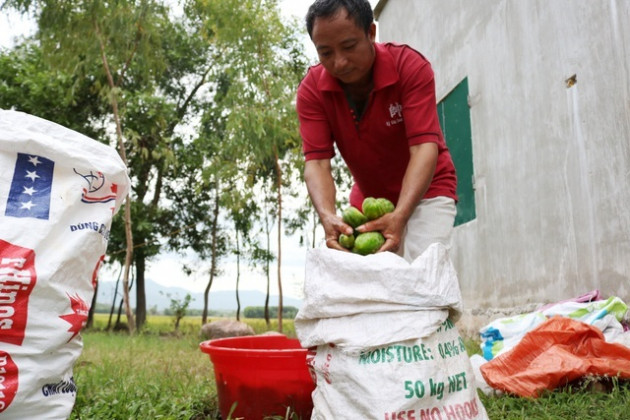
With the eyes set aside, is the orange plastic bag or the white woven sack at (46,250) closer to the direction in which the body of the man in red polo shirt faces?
the white woven sack

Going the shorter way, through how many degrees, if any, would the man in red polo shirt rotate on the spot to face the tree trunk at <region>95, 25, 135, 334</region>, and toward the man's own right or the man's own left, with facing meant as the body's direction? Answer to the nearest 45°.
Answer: approximately 90° to the man's own right

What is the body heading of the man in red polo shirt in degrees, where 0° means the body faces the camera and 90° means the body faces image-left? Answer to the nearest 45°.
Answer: approximately 45°

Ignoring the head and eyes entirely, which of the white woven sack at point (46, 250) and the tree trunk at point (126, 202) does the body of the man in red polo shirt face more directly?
the white woven sack

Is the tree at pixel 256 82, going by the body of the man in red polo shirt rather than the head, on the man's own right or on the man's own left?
on the man's own right
